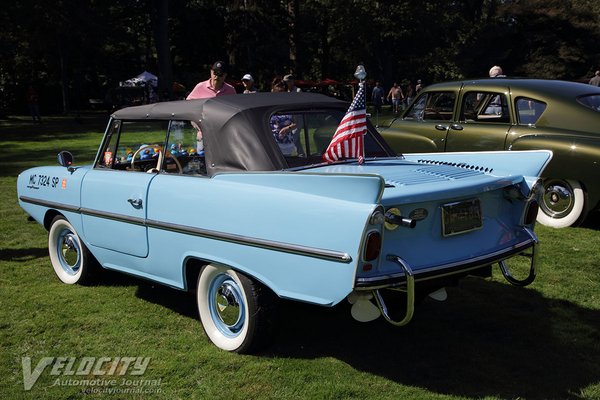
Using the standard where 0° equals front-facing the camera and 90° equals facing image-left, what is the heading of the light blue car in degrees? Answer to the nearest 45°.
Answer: approximately 135°

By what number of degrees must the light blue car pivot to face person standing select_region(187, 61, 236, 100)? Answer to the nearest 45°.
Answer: approximately 45° to its right

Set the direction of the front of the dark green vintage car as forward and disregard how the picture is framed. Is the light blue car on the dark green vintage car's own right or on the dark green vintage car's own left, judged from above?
on the dark green vintage car's own left

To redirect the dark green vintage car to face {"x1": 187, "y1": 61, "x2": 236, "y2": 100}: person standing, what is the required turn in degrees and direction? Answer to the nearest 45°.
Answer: approximately 45° to its left

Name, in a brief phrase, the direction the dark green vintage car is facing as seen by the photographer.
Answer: facing away from the viewer and to the left of the viewer

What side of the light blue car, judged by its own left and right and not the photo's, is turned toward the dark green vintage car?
right

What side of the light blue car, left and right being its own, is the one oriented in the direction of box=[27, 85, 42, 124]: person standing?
front

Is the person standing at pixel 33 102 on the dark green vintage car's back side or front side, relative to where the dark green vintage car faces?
on the front side

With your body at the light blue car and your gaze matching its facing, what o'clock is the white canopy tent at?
The white canopy tent is roughly at 1 o'clock from the light blue car.

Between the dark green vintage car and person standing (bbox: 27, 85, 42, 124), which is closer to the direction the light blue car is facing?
the person standing

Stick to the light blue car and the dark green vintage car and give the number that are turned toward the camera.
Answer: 0

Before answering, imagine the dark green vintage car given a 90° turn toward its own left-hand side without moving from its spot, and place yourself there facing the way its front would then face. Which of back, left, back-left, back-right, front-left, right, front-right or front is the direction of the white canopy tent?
right

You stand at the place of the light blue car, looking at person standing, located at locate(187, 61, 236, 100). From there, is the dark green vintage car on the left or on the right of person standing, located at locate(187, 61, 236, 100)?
right
